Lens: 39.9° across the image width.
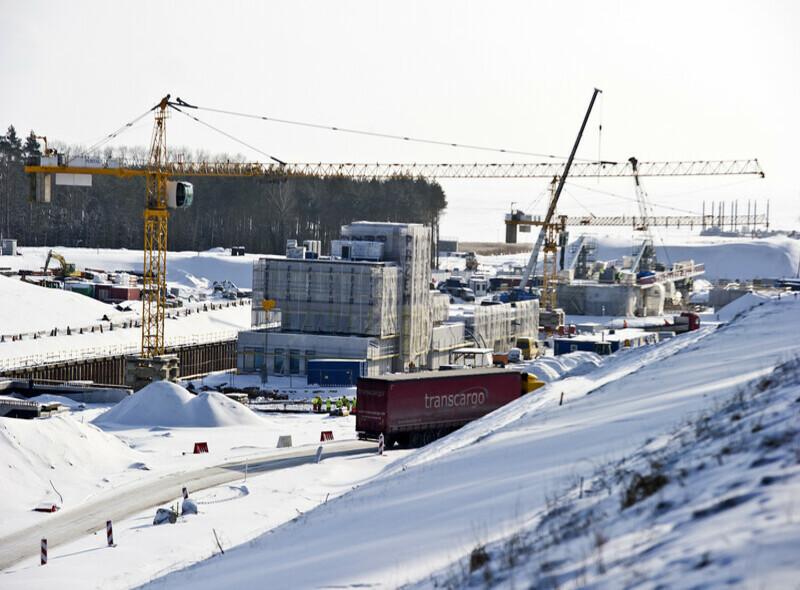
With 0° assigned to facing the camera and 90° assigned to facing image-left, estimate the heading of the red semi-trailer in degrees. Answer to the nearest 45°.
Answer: approximately 225°

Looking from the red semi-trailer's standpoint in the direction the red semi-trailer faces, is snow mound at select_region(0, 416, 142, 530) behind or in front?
behind
